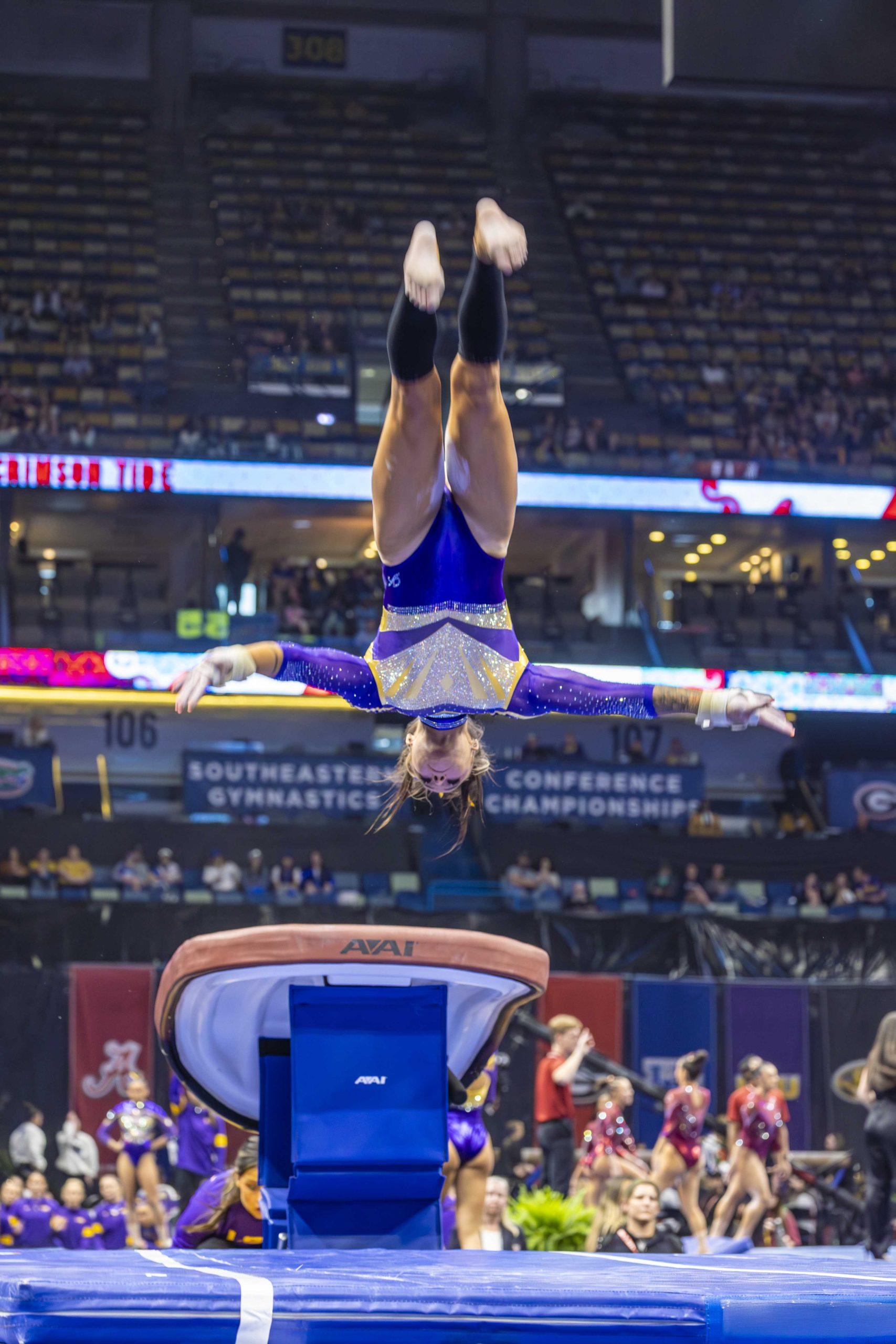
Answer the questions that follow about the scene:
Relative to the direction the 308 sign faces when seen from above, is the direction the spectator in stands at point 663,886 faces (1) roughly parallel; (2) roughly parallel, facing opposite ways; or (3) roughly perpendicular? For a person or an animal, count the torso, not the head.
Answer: roughly parallel

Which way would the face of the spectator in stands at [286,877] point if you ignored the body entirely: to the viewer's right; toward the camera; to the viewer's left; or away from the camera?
toward the camera

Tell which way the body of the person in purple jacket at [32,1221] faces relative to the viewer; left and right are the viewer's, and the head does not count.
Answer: facing the viewer

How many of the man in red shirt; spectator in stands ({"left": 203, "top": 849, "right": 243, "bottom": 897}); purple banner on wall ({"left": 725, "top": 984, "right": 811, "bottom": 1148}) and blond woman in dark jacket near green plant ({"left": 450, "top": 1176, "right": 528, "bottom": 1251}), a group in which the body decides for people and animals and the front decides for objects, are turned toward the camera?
3

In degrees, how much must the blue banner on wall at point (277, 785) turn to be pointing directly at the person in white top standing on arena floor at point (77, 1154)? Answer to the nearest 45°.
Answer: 0° — it already faces them

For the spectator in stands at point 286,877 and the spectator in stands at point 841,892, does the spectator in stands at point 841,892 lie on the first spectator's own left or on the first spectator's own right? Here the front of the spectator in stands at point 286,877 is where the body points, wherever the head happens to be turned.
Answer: on the first spectator's own left

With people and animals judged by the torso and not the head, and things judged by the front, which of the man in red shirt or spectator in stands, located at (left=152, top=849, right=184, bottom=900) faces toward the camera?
the spectator in stands

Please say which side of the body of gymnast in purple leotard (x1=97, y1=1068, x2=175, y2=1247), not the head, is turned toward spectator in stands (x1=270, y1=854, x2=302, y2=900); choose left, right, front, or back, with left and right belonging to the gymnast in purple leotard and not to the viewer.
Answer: back

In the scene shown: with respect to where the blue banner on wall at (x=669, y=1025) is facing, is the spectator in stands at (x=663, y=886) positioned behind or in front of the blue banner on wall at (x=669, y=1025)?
behind

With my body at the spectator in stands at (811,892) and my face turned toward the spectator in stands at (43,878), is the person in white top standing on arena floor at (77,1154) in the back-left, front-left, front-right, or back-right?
front-left

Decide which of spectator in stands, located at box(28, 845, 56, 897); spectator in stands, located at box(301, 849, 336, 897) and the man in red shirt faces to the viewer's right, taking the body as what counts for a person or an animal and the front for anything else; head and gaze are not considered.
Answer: the man in red shirt

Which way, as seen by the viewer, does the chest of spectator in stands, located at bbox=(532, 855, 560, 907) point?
toward the camera

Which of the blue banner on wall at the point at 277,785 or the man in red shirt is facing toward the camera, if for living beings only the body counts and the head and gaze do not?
the blue banner on wall

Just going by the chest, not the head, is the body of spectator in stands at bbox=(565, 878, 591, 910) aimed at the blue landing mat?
yes

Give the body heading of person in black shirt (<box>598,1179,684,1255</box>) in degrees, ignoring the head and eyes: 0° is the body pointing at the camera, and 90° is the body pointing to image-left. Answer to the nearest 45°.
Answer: approximately 0°

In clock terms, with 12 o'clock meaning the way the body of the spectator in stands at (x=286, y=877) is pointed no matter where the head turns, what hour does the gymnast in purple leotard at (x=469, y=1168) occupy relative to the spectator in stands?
The gymnast in purple leotard is roughly at 12 o'clock from the spectator in stands.

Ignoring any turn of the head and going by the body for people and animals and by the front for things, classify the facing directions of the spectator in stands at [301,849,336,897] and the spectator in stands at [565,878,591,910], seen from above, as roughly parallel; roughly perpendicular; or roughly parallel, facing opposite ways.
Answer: roughly parallel

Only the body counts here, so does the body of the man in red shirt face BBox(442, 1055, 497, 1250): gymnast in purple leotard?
no

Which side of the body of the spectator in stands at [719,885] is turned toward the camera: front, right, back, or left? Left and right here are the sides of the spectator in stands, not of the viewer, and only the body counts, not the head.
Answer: front
